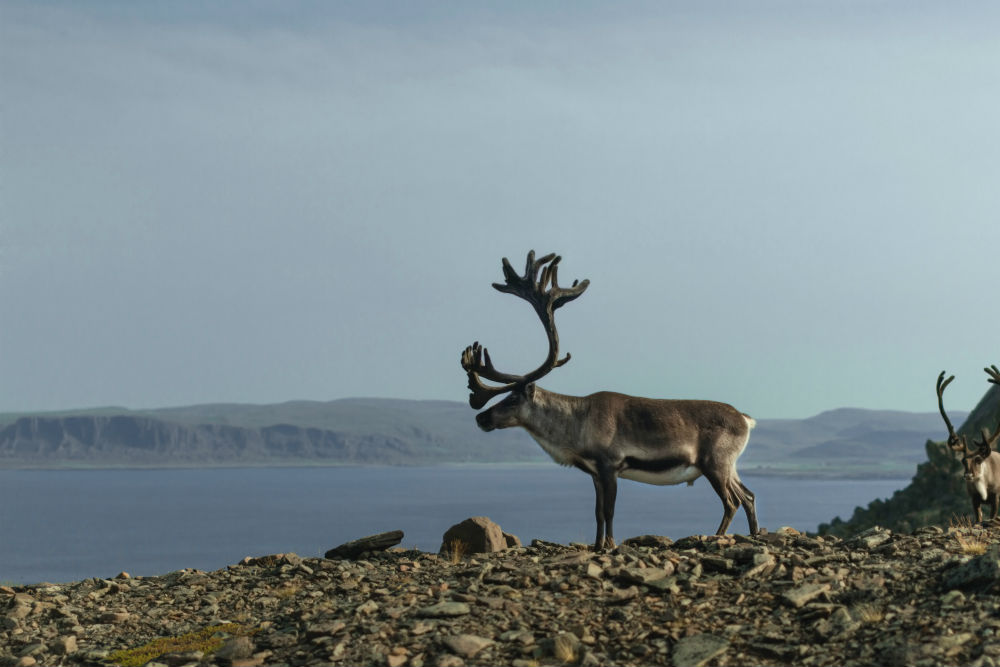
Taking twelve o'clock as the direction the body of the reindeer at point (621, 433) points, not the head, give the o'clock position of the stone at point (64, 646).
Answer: The stone is roughly at 11 o'clock from the reindeer.

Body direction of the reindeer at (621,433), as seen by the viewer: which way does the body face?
to the viewer's left

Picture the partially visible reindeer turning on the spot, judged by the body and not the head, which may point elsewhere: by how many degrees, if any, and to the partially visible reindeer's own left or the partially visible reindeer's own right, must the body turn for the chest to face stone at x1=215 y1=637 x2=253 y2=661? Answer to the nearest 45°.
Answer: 0° — it already faces it

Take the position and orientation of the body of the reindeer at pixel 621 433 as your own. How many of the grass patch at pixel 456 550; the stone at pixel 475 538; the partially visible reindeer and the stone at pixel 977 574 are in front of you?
2

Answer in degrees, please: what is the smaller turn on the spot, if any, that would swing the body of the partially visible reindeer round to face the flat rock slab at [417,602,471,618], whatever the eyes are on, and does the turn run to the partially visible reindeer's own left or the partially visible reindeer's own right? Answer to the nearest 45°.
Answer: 0° — it already faces it

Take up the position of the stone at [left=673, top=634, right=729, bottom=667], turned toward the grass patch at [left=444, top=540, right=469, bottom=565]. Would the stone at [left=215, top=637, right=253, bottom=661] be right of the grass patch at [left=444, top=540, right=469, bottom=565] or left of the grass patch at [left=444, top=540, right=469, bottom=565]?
left

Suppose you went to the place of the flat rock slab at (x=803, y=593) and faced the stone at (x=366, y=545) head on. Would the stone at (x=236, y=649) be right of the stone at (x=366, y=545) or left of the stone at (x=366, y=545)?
left

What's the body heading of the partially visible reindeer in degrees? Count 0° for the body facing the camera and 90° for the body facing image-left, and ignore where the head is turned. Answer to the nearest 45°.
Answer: approximately 45°

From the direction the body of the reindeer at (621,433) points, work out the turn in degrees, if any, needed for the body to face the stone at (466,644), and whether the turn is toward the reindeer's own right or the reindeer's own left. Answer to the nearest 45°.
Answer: approximately 90° to the reindeer's own left
